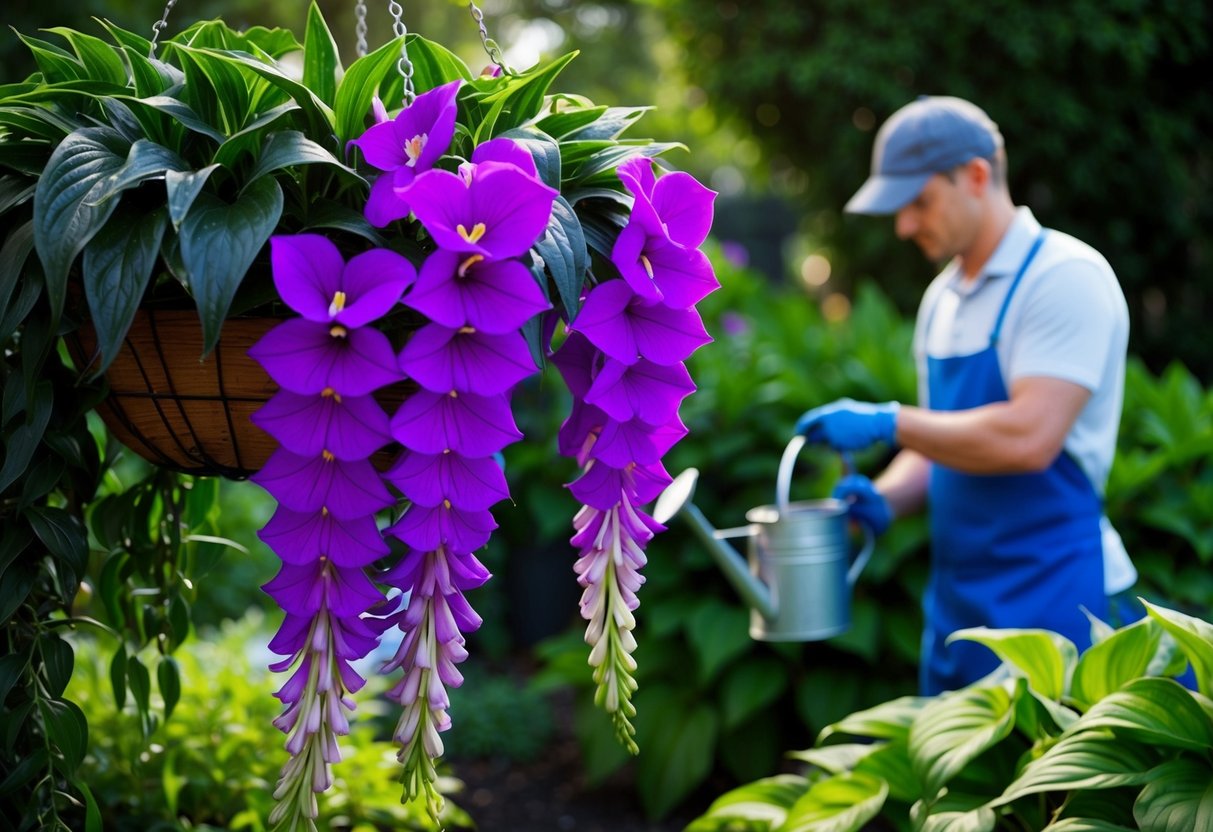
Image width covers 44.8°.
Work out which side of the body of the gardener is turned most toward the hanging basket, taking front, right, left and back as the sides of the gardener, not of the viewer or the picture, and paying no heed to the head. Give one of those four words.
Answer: front

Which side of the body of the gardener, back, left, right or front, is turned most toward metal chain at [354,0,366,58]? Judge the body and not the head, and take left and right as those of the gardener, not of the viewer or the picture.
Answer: front

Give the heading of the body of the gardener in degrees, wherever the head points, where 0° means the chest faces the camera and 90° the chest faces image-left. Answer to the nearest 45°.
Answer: approximately 45°

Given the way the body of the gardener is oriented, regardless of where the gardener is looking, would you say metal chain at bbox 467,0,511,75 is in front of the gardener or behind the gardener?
in front
